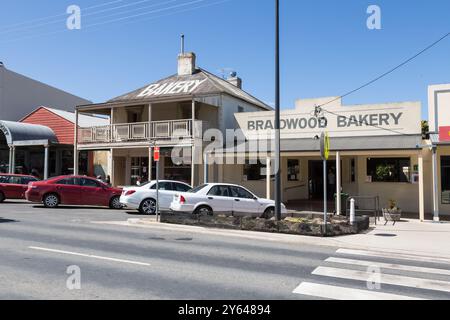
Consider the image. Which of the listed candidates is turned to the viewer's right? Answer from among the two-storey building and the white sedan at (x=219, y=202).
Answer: the white sedan

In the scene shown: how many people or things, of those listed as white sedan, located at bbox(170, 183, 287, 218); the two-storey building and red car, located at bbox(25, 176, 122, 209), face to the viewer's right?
2

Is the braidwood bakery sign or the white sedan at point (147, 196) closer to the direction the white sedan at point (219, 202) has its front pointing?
the braidwood bakery sign

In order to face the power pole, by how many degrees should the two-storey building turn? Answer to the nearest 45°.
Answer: approximately 45° to its left

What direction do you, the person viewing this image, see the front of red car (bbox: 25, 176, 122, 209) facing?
facing to the right of the viewer

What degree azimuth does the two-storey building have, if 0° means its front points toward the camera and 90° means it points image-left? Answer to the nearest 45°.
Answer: approximately 45°

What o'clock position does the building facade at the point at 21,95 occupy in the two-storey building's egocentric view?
The building facade is roughly at 3 o'clock from the two-storey building.

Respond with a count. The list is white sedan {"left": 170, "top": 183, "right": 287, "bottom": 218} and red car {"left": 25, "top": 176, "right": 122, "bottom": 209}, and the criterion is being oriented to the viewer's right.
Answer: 2

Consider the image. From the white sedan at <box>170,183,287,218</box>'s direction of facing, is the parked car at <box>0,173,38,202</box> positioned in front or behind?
behind

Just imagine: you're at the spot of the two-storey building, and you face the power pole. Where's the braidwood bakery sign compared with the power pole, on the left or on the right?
left

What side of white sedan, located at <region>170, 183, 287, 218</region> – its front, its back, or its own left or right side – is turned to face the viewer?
right
